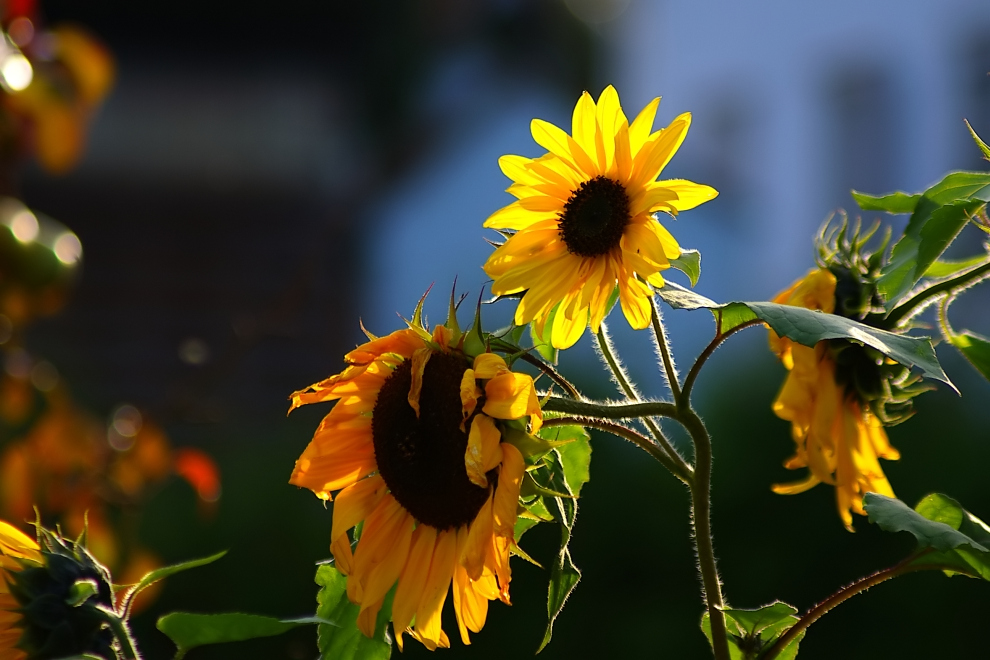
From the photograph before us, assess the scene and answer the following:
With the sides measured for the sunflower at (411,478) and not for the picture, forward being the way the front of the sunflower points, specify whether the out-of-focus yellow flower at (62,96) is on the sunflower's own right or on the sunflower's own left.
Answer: on the sunflower's own right

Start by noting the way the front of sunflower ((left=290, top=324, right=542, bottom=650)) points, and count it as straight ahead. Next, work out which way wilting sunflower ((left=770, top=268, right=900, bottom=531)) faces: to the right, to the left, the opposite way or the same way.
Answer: to the right

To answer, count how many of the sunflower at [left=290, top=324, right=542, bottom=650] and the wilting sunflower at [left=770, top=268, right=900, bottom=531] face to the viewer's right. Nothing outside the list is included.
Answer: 0

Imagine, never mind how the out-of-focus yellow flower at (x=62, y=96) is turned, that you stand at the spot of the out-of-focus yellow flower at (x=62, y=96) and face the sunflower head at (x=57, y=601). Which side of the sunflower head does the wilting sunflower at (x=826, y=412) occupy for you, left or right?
left

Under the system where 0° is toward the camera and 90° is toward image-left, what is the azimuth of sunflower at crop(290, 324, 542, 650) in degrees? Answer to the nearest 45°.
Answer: approximately 45°

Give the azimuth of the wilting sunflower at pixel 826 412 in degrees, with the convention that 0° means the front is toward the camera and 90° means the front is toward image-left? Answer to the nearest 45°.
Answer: approximately 90°
